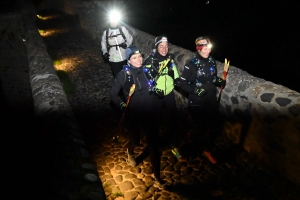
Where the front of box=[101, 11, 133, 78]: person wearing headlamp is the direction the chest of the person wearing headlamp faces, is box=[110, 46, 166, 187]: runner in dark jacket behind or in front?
in front

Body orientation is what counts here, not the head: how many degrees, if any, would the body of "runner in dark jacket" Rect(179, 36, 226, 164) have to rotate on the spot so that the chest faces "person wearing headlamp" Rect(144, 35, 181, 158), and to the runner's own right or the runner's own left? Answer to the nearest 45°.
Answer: approximately 135° to the runner's own right

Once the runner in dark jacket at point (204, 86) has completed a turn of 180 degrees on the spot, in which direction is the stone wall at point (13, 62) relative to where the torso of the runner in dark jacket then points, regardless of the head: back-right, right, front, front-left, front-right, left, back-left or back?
front

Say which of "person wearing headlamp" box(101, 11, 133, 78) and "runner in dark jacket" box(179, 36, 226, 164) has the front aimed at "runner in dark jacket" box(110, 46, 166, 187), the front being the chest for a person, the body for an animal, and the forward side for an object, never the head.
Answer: the person wearing headlamp

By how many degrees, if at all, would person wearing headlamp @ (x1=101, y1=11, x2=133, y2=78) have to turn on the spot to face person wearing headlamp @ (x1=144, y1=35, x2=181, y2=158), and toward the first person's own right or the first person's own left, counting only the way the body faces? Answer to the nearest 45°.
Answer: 0° — they already face them

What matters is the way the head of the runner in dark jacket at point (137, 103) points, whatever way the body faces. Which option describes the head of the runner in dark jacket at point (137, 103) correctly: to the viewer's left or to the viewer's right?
to the viewer's right

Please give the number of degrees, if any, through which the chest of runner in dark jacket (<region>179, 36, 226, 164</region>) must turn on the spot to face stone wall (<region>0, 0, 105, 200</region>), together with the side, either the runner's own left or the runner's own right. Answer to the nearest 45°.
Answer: approximately 90° to the runner's own right

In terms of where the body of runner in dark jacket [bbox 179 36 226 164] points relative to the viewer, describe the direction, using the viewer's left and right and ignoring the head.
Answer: facing the viewer and to the right of the viewer

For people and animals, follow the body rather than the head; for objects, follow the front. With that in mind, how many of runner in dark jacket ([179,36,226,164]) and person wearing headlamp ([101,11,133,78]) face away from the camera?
0

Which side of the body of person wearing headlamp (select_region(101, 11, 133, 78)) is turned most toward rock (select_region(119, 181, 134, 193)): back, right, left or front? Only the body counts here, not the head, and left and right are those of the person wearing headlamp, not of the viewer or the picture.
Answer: front

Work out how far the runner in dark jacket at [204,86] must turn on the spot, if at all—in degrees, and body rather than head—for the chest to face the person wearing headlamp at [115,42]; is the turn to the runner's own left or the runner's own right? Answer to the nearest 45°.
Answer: approximately 180°

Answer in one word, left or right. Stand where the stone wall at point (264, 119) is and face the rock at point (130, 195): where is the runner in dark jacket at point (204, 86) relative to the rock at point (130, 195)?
right

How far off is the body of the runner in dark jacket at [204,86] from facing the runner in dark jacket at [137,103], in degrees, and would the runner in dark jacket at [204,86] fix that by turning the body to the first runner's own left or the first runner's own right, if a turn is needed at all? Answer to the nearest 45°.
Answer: approximately 90° to the first runner's own right

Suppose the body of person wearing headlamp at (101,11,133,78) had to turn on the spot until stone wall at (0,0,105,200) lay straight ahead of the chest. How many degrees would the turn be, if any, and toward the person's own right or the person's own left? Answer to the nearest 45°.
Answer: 0° — they already face it
